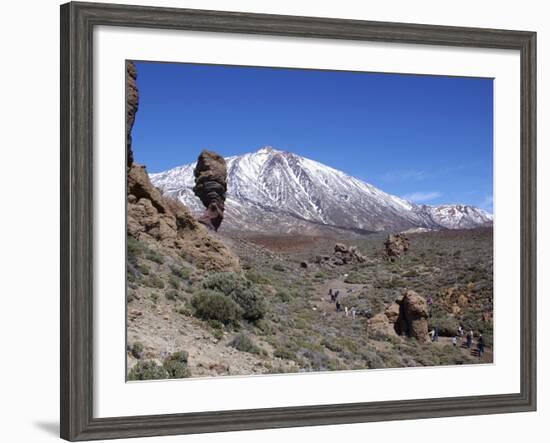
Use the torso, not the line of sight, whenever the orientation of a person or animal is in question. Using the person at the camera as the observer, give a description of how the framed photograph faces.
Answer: facing the viewer and to the right of the viewer
